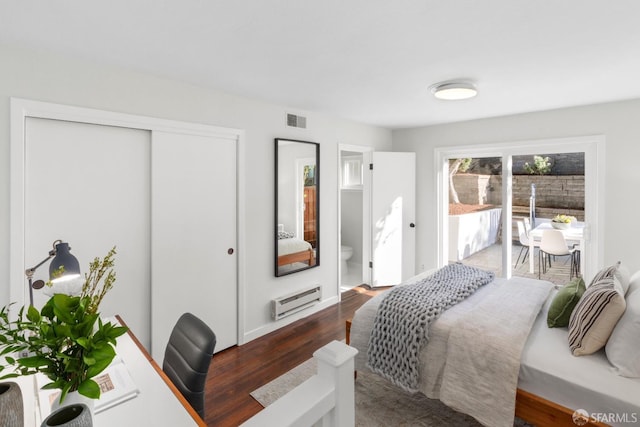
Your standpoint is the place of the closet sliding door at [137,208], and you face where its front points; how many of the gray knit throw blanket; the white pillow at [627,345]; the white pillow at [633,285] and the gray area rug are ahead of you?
4

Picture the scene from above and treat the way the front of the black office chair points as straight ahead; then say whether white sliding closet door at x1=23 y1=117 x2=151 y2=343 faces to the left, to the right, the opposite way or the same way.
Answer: to the left

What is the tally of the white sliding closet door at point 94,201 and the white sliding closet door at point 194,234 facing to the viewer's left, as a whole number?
0

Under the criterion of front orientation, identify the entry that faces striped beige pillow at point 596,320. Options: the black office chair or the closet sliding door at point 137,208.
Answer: the closet sliding door

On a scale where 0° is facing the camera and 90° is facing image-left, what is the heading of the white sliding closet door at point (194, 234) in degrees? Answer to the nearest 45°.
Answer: approximately 315°

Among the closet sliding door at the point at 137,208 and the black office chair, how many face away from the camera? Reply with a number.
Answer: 0

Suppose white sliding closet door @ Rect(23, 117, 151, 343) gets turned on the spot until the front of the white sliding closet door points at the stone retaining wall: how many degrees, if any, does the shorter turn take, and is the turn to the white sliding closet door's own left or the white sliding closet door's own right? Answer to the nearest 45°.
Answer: approximately 45° to the white sliding closet door's own left

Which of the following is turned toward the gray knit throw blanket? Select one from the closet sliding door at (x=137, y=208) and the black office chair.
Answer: the closet sliding door

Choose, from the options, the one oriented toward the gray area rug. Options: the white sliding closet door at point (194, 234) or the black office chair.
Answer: the white sliding closet door
